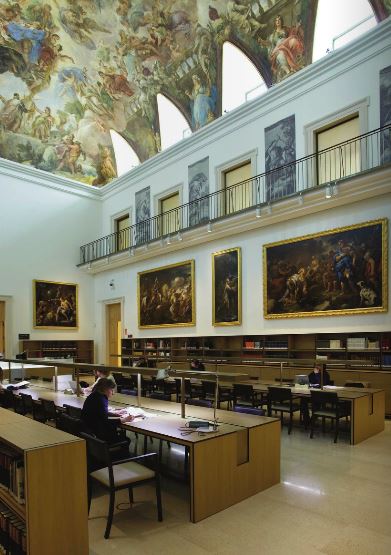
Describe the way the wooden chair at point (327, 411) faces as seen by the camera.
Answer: facing away from the viewer and to the right of the viewer

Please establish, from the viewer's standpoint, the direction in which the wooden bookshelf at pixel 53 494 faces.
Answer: facing the viewer and to the left of the viewer

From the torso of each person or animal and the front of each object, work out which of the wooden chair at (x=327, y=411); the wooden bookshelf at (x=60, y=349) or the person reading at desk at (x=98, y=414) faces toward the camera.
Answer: the wooden bookshelf

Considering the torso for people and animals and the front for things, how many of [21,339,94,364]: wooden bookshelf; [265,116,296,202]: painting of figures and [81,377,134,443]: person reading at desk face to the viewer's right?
1

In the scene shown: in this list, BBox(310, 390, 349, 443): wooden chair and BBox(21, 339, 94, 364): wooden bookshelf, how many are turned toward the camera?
1

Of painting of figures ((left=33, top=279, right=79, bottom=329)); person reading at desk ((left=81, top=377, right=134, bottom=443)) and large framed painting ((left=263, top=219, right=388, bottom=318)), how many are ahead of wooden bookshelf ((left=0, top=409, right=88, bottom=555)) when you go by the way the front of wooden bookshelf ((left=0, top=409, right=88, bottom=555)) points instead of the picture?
0

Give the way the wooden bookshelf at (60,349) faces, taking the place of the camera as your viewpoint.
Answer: facing the viewer

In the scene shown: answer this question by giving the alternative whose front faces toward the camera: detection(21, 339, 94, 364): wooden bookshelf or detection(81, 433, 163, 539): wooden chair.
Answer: the wooden bookshelf

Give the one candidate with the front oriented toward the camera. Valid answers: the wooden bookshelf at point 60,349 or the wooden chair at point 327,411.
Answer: the wooden bookshelf

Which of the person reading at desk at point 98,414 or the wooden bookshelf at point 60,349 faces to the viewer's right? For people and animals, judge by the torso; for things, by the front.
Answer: the person reading at desk

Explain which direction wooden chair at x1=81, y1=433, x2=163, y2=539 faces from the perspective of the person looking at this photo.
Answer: facing away from the viewer and to the right of the viewer

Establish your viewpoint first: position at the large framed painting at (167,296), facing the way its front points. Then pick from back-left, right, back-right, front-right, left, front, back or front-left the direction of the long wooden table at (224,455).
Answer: front-left
